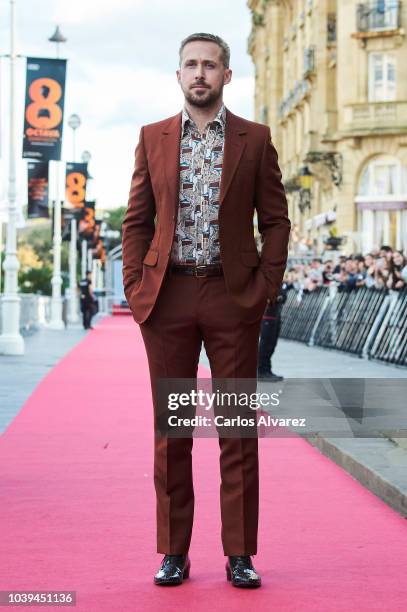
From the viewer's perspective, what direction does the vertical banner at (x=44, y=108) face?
toward the camera

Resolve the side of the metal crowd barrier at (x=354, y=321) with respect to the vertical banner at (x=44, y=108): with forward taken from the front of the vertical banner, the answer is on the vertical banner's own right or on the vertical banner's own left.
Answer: on the vertical banner's own left

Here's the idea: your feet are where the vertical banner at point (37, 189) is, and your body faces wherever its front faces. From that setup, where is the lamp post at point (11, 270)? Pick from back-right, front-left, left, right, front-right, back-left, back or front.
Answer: front

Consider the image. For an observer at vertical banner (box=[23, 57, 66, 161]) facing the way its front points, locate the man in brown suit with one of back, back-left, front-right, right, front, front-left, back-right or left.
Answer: front

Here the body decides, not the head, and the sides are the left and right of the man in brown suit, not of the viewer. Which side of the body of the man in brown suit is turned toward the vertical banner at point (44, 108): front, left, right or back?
back

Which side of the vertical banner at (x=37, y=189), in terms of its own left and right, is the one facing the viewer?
front

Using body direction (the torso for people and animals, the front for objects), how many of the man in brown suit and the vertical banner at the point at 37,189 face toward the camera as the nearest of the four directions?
2

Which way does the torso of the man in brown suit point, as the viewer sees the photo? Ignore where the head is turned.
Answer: toward the camera

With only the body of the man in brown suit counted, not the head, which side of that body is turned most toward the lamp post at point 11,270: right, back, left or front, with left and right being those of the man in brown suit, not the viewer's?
back

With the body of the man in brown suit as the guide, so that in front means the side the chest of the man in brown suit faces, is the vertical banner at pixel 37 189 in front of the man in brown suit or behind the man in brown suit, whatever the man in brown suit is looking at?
behind

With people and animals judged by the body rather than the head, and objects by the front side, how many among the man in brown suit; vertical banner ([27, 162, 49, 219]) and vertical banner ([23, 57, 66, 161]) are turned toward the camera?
3
